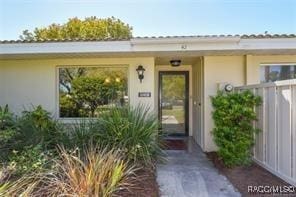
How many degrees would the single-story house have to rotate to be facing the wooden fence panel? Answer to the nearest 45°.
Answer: approximately 45° to its left

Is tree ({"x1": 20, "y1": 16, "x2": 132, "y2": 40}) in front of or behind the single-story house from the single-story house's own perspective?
behind

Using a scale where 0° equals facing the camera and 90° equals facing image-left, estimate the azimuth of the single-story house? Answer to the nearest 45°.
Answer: approximately 0°

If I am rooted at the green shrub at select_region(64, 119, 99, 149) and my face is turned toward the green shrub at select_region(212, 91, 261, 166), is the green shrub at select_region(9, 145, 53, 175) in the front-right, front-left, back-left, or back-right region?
back-right

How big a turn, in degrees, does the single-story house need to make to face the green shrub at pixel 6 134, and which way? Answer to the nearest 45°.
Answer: approximately 45° to its right

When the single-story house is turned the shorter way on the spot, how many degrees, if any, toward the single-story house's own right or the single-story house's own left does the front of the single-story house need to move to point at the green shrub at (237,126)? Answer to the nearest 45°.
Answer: approximately 45° to the single-story house's own left

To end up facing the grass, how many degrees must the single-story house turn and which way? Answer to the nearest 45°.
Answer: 0° — it already faces it

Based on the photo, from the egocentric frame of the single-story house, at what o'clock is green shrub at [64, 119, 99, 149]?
The green shrub is roughly at 2 o'clock from the single-story house.
